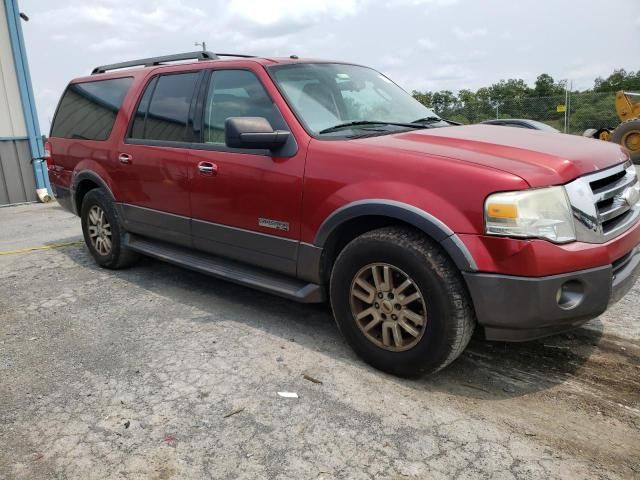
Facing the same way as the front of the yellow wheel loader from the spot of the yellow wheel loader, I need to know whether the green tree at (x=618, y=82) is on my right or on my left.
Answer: on my right

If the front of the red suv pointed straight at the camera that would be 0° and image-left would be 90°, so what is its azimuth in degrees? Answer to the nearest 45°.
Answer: approximately 315°

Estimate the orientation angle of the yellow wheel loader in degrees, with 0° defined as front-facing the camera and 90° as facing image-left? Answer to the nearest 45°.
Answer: approximately 90°

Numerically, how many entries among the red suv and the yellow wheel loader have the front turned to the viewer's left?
1

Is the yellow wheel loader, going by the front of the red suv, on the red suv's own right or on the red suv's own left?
on the red suv's own left

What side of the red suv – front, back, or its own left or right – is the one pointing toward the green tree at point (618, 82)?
left

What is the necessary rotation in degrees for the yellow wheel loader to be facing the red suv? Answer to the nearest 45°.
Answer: approximately 90° to its left

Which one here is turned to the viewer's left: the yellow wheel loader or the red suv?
the yellow wheel loader

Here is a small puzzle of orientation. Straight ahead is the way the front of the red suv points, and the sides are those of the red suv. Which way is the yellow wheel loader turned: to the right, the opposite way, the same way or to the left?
the opposite way
